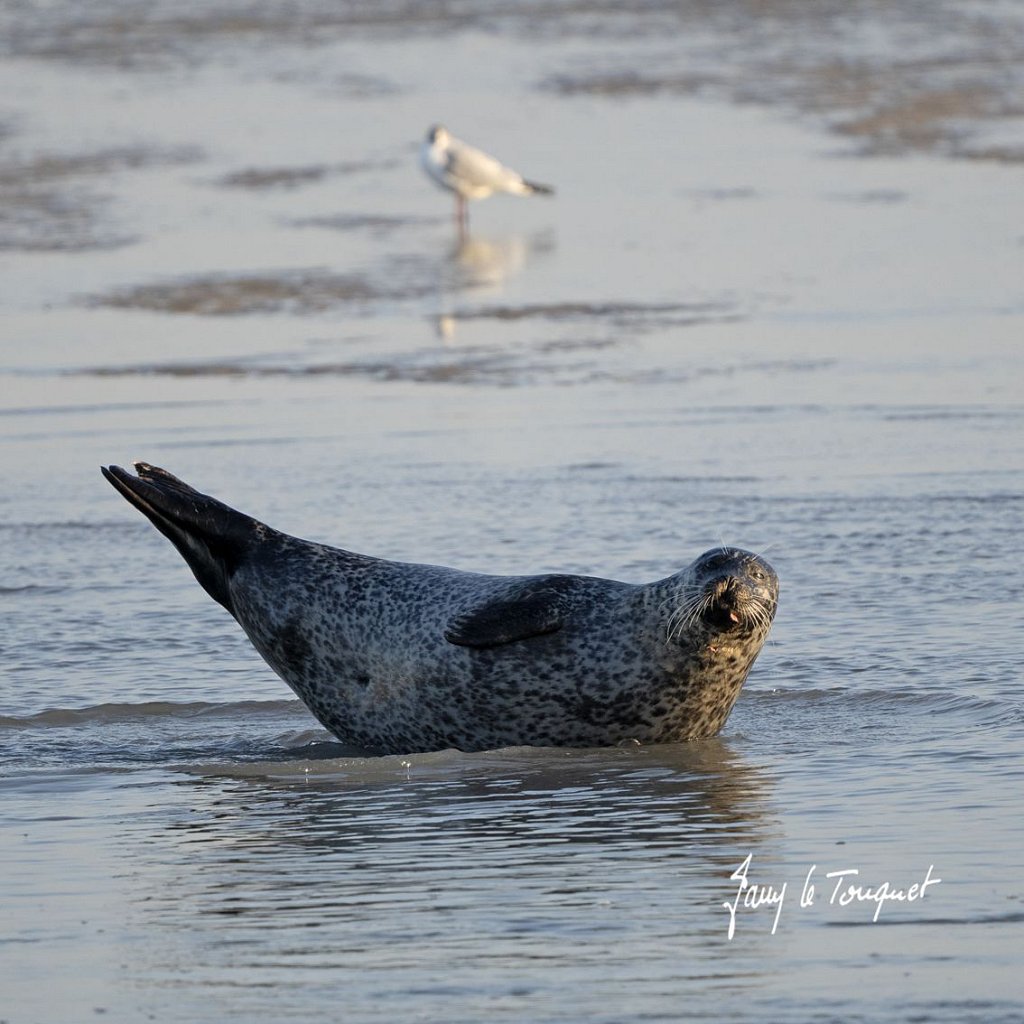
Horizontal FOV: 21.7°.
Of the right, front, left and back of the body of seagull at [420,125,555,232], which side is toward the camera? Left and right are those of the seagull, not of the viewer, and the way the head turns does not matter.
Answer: left

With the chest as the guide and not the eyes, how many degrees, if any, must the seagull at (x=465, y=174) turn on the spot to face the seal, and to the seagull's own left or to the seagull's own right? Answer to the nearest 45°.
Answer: approximately 90° to the seagull's own left
